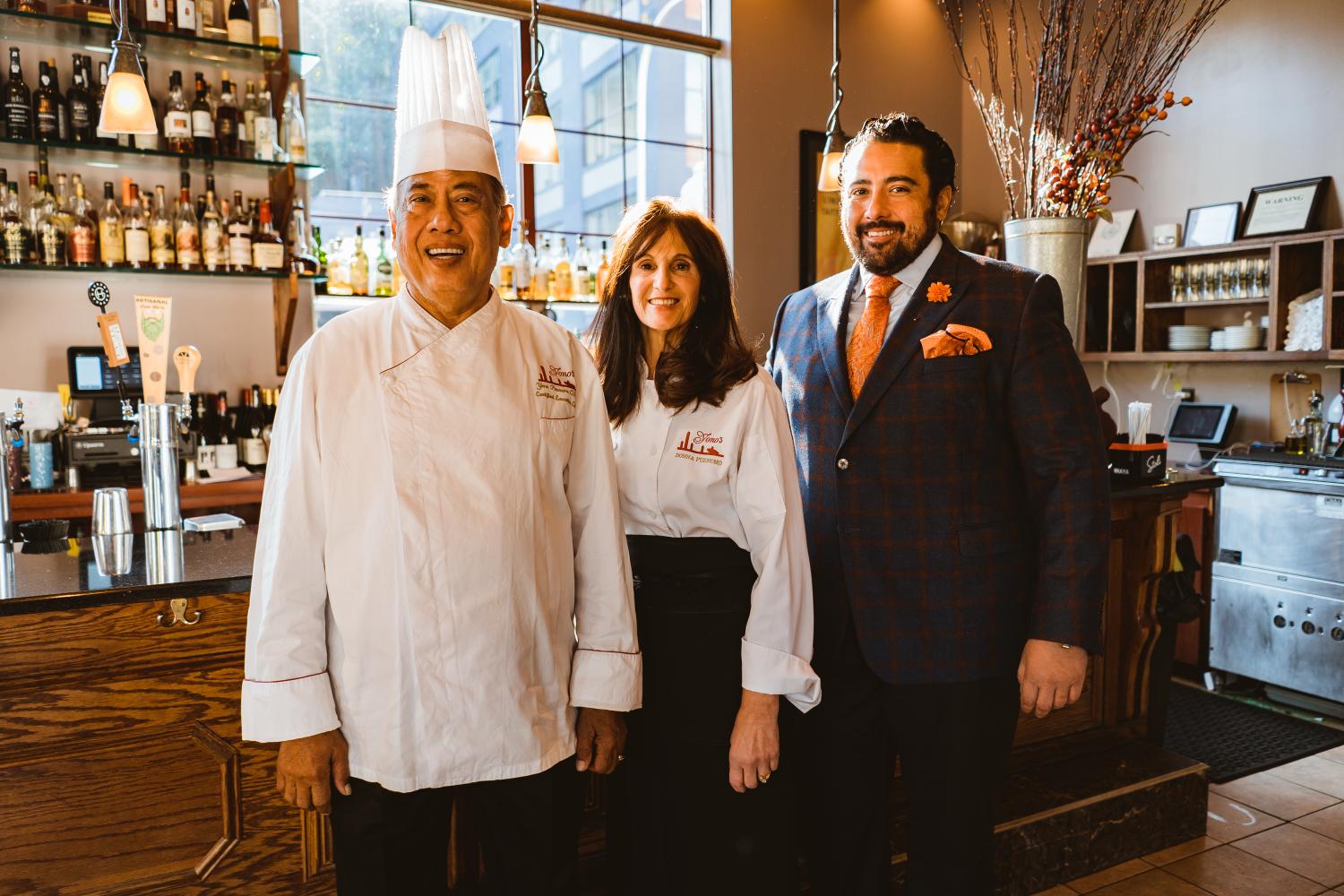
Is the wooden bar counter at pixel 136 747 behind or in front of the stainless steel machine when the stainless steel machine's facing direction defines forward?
in front

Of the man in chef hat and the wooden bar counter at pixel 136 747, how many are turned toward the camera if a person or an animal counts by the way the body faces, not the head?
2

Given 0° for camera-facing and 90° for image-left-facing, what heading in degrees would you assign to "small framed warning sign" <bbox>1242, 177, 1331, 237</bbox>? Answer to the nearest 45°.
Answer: approximately 45°

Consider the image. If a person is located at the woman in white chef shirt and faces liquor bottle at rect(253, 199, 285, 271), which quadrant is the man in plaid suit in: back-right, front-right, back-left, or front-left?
back-right

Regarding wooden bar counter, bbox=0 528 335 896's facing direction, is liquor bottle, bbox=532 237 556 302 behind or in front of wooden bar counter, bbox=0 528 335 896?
behind
